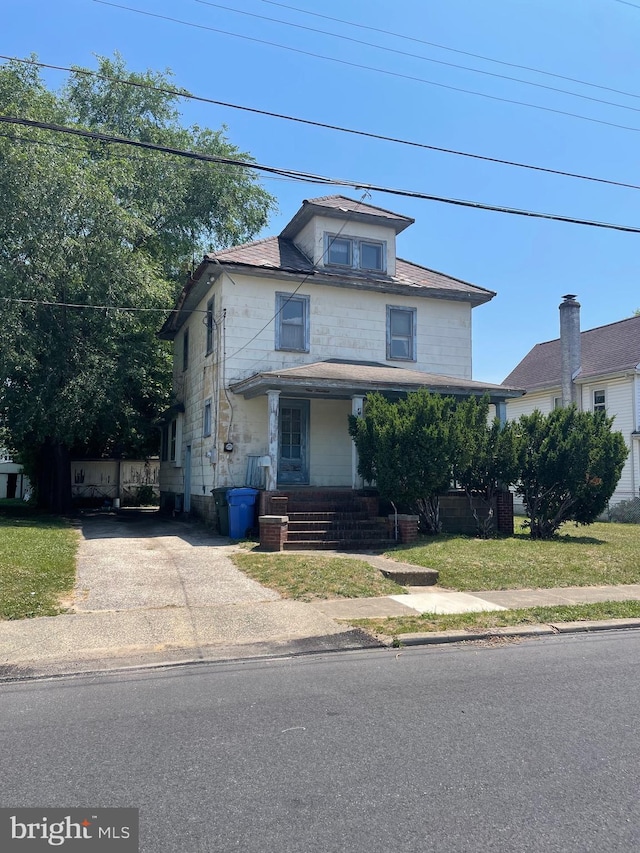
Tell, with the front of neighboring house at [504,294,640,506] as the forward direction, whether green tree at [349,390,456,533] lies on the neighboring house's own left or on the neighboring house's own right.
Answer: on the neighboring house's own right

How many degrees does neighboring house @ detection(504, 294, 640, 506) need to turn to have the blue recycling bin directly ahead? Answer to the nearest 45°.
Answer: approximately 90° to its right

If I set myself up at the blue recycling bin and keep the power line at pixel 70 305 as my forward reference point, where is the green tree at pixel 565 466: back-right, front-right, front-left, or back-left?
back-right

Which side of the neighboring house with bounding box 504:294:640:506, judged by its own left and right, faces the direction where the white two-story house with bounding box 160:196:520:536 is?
right

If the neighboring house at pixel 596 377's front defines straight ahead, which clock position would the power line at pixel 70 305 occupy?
The power line is roughly at 3 o'clock from the neighboring house.

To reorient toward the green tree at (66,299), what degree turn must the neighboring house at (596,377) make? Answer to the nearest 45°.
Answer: approximately 90° to its right

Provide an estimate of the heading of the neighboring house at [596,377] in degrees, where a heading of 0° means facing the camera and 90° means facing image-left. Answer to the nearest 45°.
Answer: approximately 315°

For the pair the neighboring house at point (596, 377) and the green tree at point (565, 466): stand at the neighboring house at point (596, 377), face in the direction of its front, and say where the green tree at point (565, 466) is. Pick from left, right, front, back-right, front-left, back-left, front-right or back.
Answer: front-right
